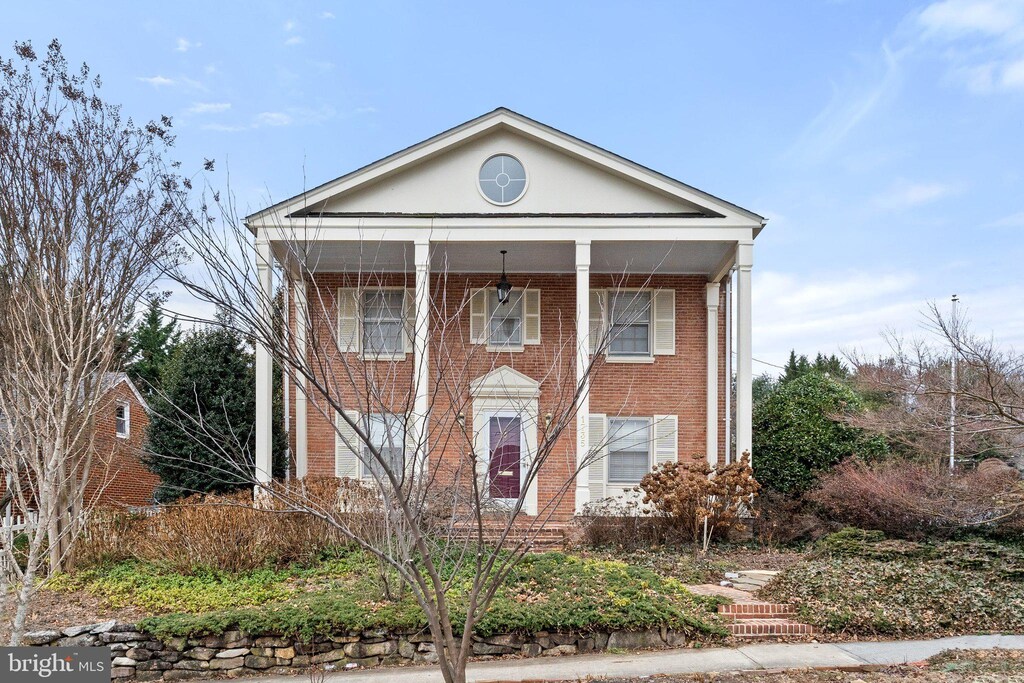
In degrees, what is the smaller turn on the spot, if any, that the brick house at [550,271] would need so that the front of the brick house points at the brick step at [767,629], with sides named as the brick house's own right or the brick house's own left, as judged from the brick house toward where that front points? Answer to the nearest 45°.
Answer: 0° — it already faces it

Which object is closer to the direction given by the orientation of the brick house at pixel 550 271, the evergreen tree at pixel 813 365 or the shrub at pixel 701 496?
the shrub

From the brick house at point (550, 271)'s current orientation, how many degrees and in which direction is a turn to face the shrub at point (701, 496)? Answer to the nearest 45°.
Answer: approximately 45° to its left

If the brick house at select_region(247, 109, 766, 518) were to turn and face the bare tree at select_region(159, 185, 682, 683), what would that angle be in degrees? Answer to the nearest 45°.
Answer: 0° — it already faces it

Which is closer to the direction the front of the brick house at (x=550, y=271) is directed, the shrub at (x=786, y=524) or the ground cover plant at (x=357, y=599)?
the ground cover plant

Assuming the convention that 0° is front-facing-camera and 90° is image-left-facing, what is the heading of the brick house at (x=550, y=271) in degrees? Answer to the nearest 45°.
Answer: approximately 0°

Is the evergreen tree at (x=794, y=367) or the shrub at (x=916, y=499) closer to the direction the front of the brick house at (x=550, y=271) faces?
the shrub
